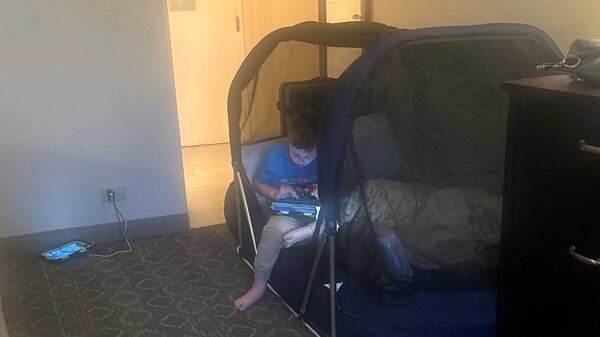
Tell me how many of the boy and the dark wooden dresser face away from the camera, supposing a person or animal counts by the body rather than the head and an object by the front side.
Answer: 0

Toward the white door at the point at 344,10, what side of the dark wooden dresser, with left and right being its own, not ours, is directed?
right

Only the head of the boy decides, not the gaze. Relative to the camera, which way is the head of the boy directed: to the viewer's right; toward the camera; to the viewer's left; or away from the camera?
toward the camera

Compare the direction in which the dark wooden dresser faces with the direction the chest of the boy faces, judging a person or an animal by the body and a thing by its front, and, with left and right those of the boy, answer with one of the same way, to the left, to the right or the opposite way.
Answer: to the right

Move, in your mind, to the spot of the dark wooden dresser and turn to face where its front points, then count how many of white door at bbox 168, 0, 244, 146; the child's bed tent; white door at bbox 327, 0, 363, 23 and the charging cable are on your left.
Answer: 0

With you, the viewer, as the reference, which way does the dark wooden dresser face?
facing the viewer and to the left of the viewer

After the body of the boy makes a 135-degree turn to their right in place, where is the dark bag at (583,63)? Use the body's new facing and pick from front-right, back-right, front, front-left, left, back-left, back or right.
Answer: back

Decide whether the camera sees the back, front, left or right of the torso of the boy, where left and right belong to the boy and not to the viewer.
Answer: front

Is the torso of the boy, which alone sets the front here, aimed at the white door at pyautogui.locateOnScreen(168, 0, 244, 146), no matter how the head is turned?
no

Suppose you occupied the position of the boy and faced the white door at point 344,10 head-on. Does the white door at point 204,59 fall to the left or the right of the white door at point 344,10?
left
